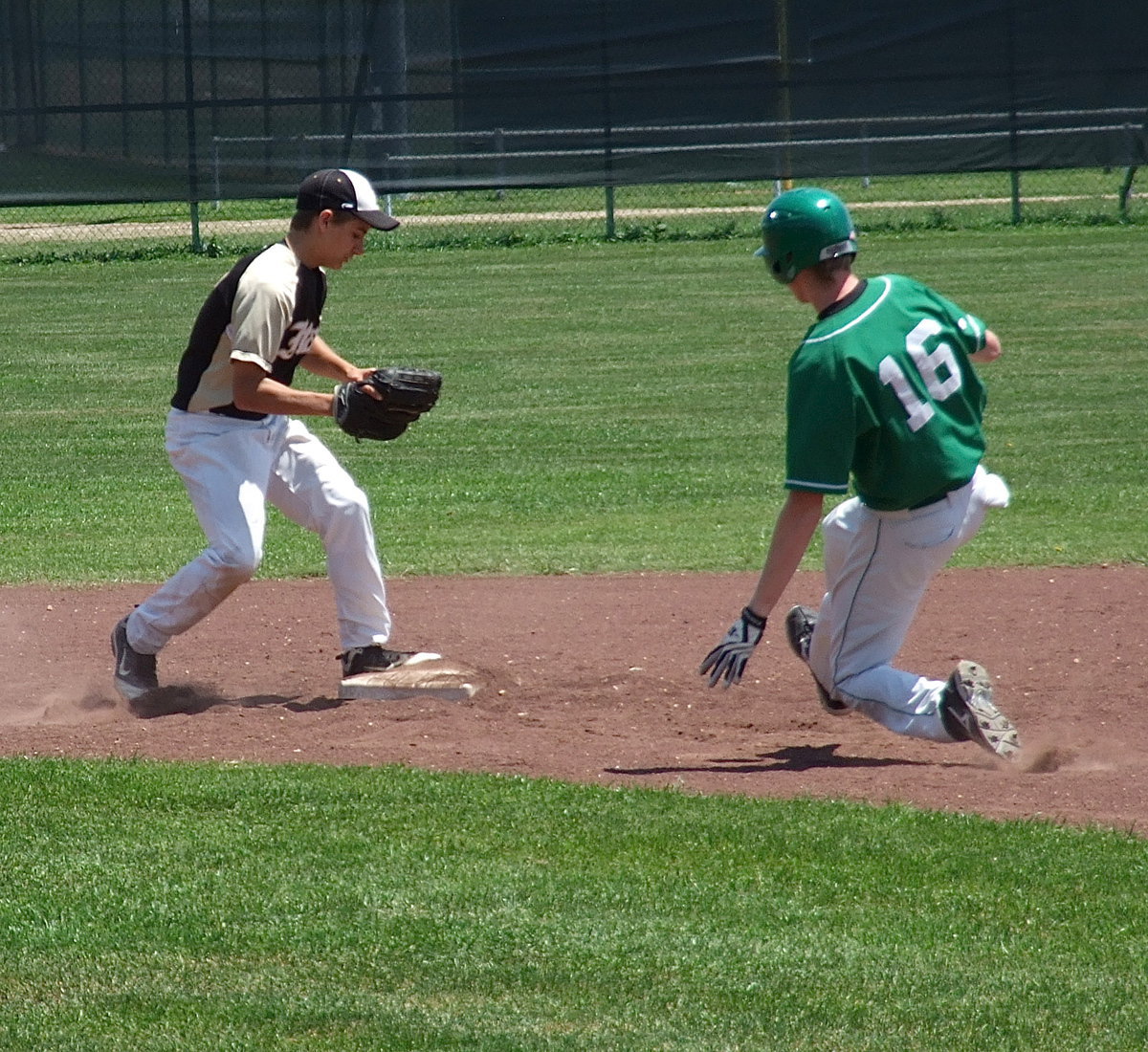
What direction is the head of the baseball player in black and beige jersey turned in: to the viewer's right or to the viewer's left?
to the viewer's right

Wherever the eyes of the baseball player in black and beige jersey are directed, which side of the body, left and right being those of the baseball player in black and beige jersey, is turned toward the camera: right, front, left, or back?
right

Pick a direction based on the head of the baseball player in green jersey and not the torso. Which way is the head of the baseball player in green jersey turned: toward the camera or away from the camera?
away from the camera

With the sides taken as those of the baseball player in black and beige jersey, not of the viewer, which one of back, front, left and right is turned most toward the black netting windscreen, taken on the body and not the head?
left

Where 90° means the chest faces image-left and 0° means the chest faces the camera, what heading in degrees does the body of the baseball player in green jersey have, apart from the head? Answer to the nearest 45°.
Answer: approximately 135°

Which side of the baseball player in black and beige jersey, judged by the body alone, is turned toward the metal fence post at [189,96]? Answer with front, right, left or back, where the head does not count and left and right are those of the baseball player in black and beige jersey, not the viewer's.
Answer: left
